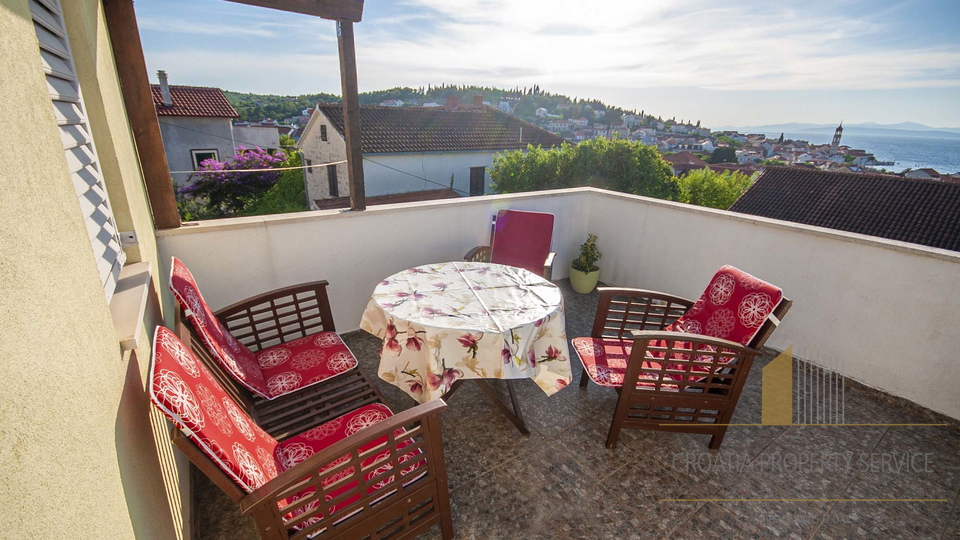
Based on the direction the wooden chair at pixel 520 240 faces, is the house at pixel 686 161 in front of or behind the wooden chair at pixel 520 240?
behind

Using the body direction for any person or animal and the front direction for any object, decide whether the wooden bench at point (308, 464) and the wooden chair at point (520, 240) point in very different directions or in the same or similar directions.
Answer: very different directions

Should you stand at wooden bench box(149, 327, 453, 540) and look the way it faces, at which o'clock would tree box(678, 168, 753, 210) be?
The tree is roughly at 11 o'clock from the wooden bench.

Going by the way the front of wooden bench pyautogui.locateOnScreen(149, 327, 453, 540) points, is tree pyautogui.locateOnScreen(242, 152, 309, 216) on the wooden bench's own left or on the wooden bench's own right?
on the wooden bench's own left

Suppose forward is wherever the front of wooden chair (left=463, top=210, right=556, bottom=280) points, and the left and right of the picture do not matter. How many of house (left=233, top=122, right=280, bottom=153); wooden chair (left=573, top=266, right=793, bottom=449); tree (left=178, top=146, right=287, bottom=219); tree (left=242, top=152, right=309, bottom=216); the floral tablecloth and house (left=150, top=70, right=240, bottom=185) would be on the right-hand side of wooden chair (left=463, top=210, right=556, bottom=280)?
4

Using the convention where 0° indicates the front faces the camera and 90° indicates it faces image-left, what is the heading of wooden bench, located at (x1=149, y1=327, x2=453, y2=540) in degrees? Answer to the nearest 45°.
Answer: approximately 270°

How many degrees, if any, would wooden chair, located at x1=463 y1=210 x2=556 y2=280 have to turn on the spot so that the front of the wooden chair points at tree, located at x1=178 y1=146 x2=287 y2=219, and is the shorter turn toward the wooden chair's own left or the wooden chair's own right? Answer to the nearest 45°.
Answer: approximately 90° to the wooden chair's own right

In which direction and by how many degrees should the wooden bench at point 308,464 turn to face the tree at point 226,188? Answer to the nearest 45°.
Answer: approximately 90° to its left

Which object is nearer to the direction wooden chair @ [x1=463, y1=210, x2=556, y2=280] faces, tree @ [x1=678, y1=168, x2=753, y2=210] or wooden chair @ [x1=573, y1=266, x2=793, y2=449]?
the wooden chair

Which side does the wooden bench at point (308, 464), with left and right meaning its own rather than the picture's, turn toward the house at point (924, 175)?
front

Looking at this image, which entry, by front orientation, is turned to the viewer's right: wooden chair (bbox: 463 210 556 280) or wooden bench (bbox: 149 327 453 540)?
wooden bench (bbox: 149 327 453 540)

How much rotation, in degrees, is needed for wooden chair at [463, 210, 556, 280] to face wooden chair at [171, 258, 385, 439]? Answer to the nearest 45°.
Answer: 0° — it already faces it

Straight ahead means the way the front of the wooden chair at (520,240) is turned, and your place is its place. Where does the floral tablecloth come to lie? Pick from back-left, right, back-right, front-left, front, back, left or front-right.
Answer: front-left

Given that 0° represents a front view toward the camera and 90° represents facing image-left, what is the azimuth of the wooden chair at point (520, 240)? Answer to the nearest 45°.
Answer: approximately 45°

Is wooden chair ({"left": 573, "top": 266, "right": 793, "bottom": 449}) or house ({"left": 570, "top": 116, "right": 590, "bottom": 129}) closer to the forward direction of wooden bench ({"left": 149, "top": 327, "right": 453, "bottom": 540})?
the wooden chair
